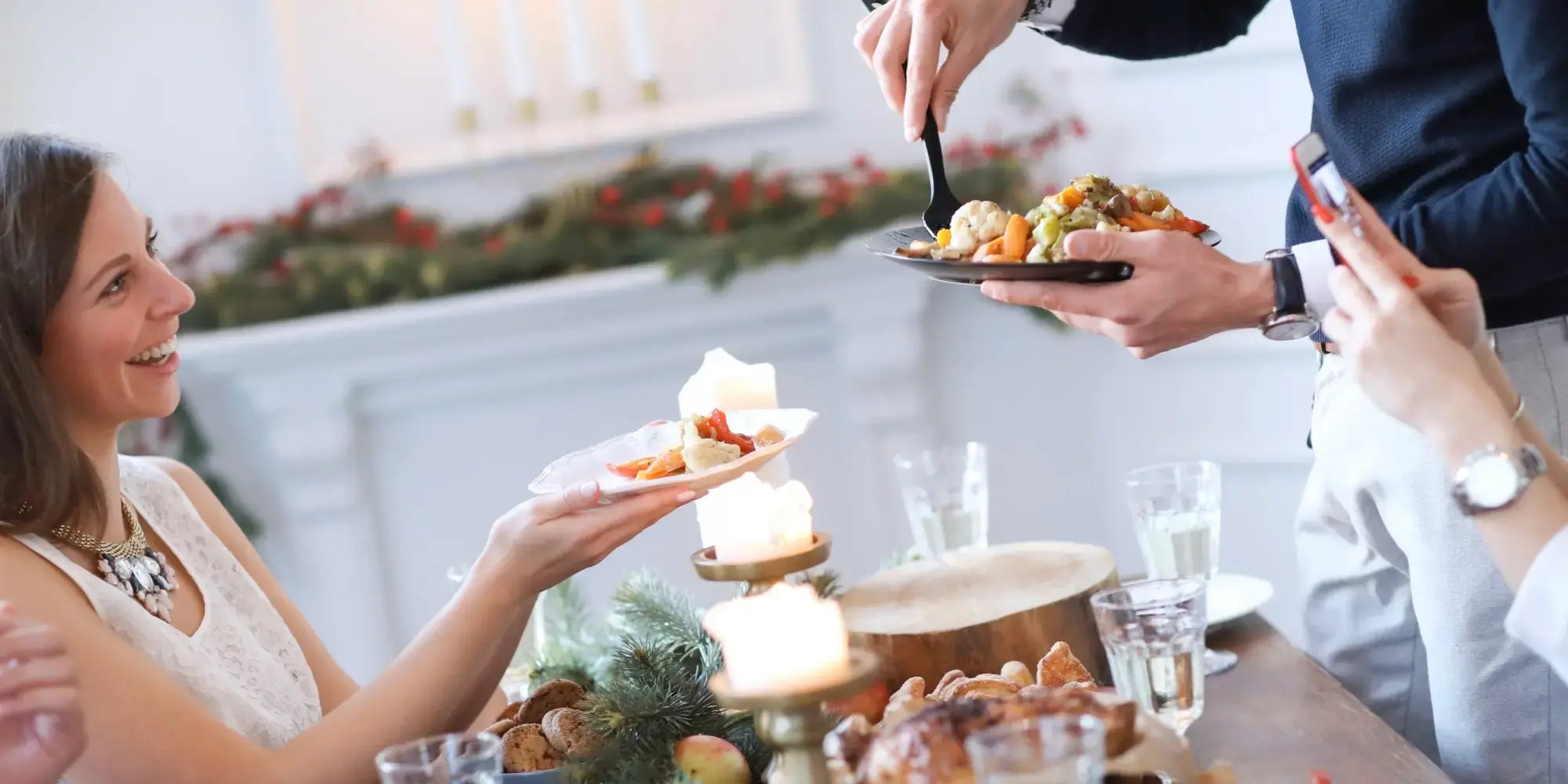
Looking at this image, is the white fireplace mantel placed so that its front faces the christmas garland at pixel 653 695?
yes

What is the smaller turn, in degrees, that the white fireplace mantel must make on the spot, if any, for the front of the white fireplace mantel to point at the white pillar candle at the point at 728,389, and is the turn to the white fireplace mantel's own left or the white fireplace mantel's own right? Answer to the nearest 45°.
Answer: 0° — it already faces it

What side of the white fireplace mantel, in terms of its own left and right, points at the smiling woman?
front

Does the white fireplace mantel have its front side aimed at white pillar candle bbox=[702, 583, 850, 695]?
yes

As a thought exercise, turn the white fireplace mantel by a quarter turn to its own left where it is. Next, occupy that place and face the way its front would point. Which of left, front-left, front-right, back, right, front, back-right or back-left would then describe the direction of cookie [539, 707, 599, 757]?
right

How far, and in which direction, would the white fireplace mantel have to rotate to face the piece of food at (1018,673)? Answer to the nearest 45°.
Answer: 0° — it already faces it

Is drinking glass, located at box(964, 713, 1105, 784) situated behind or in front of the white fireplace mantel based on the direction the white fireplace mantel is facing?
in front

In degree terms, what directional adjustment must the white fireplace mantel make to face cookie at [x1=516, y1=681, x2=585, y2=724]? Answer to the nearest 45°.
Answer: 0° — it already faces it

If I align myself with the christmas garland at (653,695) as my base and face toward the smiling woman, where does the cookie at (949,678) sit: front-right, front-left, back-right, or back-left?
back-right

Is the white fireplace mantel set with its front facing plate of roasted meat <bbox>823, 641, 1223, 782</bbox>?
yes

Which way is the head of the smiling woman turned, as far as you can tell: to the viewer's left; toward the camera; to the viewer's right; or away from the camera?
to the viewer's right

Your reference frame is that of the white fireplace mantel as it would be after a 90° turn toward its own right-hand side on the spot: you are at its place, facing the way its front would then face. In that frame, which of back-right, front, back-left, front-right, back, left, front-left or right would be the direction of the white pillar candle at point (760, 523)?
left

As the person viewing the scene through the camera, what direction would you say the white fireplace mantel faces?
facing the viewer

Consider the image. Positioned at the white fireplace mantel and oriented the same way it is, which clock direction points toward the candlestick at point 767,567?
The candlestick is roughly at 12 o'clock from the white fireplace mantel.

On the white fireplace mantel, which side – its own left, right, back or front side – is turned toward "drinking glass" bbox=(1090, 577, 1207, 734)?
front
